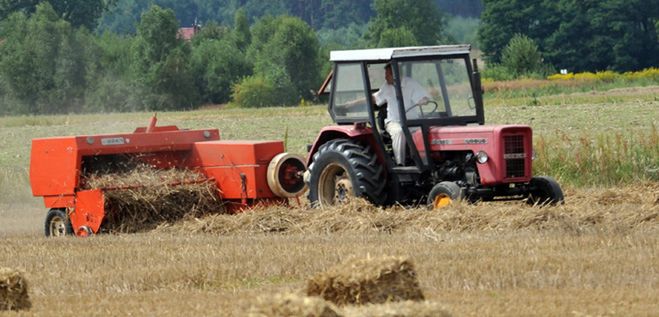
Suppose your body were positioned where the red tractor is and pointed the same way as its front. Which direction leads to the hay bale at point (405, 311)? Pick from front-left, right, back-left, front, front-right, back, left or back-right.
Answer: front-right

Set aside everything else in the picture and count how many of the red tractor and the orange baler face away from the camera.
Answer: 0

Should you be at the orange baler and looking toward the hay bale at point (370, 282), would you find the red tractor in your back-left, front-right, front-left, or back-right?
front-left

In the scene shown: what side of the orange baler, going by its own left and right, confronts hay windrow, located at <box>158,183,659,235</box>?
front

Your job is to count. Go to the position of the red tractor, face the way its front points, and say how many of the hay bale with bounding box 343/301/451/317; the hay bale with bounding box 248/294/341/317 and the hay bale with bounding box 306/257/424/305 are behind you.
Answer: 0

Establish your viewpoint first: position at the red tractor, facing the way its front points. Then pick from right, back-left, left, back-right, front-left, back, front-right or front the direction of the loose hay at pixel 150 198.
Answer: back-right

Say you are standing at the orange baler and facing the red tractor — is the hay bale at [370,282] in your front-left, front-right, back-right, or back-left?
front-right

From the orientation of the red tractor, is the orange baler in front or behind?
behind

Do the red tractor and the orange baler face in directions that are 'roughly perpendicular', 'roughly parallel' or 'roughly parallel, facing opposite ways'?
roughly parallel

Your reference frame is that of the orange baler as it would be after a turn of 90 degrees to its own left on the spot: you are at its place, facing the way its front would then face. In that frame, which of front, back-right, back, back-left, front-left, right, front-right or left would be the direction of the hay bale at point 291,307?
back-right

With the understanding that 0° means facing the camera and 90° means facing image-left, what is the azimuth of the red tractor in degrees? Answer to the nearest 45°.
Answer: approximately 315°
